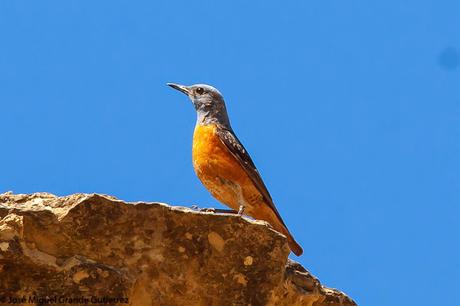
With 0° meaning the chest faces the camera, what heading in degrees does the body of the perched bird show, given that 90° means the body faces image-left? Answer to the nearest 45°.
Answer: approximately 90°
